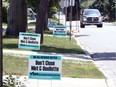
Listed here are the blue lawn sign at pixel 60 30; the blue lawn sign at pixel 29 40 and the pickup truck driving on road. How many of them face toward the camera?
3

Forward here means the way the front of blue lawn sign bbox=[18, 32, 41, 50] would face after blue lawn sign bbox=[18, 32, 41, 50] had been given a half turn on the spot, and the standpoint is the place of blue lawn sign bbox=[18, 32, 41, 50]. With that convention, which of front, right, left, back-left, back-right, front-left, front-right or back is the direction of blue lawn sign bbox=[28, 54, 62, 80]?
back

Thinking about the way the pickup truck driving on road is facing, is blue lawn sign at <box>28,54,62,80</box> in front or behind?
in front

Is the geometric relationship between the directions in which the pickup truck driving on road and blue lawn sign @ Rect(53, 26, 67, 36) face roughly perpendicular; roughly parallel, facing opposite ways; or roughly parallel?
roughly parallel

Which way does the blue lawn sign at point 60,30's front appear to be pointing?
toward the camera

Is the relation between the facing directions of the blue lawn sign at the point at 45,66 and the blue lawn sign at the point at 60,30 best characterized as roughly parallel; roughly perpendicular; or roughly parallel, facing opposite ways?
roughly parallel

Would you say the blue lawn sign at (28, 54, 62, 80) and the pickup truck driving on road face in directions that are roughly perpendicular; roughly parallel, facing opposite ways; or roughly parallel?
roughly parallel

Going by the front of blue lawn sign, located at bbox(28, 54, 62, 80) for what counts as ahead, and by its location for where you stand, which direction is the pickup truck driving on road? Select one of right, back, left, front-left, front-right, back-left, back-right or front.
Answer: back

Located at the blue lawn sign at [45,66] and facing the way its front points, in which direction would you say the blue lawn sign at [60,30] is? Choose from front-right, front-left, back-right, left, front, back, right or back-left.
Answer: back

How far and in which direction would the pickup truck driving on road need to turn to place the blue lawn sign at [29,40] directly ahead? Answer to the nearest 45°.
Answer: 0° — it already faces it

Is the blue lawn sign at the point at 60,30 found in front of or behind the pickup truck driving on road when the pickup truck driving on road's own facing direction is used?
in front

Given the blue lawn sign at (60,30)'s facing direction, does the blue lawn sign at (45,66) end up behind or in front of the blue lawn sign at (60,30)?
in front

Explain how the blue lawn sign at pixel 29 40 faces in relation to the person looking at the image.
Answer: facing the viewer
